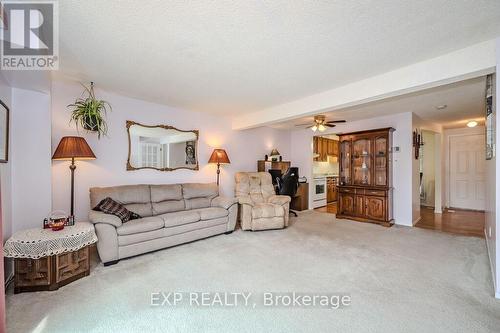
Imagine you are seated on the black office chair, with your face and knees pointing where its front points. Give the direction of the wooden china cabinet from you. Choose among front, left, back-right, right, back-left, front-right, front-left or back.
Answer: back-right

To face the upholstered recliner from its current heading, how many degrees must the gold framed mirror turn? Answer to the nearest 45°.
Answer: approximately 45° to its left

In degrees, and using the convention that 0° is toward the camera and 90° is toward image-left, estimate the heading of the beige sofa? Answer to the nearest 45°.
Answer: approximately 315°

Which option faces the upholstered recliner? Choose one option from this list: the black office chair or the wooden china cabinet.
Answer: the wooden china cabinet

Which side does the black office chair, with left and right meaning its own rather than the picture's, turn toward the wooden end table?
left

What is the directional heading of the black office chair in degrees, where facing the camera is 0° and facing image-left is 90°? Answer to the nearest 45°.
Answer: approximately 135°

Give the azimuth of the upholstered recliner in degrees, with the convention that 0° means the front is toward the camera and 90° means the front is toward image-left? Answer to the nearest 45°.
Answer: approximately 315°

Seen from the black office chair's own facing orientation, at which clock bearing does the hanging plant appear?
The hanging plant is roughly at 9 o'clock from the black office chair.
